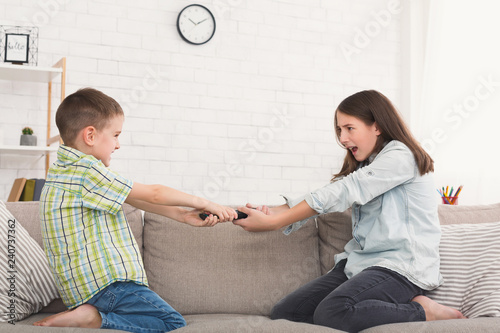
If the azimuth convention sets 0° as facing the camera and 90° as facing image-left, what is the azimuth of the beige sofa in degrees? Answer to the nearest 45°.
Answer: approximately 0°

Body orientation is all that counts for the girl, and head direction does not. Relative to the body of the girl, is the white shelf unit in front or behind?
in front

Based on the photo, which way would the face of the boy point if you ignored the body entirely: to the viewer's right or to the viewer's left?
to the viewer's right

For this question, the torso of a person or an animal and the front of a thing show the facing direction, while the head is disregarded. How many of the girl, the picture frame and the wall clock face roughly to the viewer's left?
1

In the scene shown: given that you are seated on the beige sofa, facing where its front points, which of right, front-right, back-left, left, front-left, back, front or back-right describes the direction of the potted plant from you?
back-right

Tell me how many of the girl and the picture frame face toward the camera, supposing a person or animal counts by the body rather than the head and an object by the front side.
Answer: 1

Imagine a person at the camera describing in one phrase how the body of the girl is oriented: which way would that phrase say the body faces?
to the viewer's left

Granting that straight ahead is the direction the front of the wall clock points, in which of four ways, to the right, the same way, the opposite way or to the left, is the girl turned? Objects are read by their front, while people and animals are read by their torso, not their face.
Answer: to the right

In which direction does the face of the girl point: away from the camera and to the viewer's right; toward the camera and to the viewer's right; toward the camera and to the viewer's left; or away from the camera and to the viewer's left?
toward the camera and to the viewer's left

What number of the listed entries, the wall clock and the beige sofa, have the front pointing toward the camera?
2

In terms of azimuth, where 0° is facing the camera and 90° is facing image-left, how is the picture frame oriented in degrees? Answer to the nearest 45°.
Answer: approximately 0°
